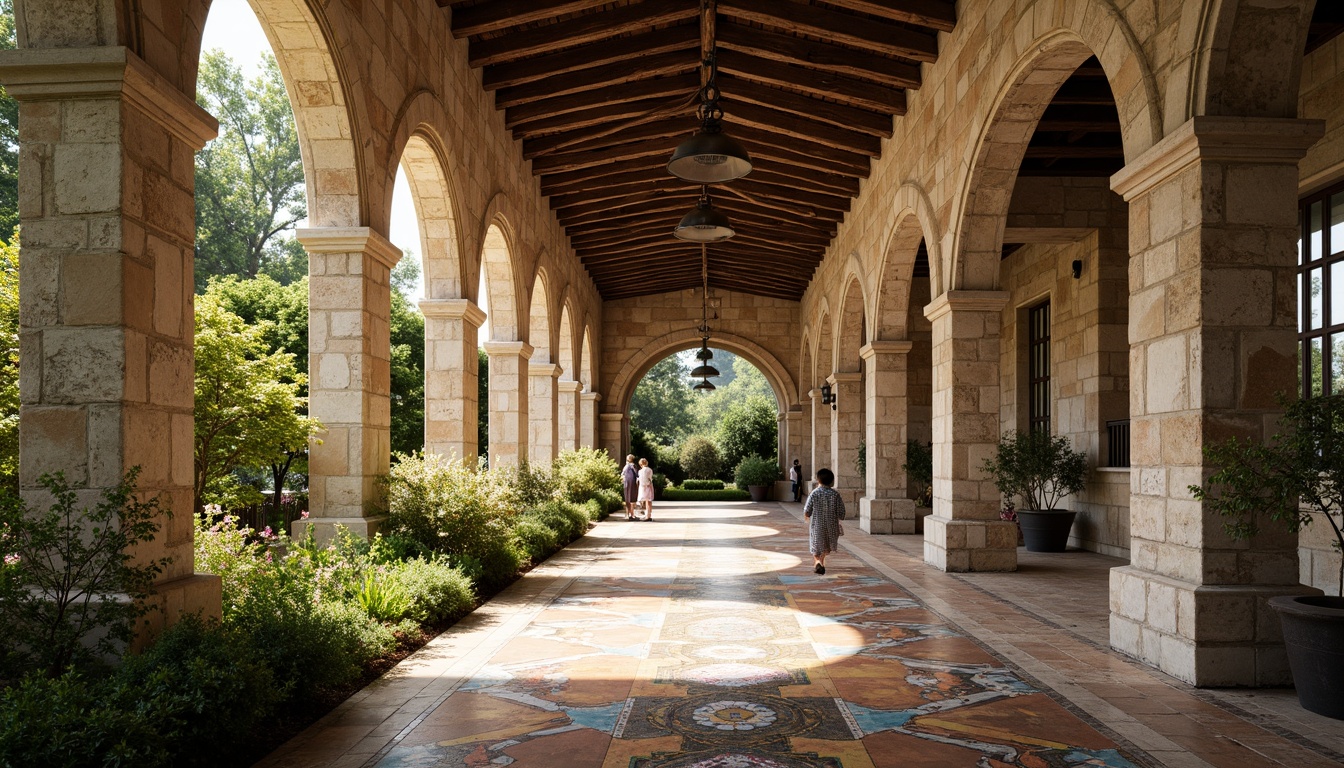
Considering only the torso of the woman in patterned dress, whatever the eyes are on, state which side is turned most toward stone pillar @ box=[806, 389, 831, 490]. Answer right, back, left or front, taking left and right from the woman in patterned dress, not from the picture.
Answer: front

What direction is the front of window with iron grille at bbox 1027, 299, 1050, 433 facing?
to the viewer's left

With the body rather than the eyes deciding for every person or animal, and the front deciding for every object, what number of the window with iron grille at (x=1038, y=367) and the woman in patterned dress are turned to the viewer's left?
1

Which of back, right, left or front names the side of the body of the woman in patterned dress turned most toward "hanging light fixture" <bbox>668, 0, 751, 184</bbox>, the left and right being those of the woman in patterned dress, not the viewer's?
back

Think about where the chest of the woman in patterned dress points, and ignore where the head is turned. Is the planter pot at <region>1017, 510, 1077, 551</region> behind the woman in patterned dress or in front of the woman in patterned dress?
in front

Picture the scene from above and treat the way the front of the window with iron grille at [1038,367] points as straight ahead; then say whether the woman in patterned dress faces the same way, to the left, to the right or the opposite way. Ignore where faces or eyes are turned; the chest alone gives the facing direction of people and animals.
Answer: to the right

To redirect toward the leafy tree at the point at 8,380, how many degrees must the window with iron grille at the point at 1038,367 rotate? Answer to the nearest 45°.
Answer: approximately 45° to its left

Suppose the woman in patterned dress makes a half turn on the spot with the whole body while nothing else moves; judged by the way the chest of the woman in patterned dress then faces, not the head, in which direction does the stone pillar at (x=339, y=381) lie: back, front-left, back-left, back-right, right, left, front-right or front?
front-right

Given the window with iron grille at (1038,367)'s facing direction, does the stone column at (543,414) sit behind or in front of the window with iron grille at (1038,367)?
in front
